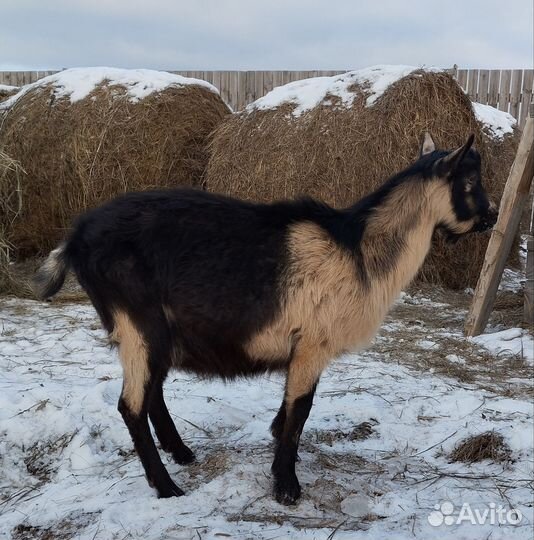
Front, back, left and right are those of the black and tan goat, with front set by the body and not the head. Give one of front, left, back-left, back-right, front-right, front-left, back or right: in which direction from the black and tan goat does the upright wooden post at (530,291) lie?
front-left

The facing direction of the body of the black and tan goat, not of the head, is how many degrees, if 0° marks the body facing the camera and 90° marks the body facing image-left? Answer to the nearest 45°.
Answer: approximately 270°

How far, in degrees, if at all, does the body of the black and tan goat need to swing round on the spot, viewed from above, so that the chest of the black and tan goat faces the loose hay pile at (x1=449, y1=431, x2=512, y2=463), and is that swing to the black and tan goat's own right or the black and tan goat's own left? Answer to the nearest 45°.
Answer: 0° — it already faces it

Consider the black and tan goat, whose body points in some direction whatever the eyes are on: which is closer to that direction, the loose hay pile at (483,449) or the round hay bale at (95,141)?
the loose hay pile

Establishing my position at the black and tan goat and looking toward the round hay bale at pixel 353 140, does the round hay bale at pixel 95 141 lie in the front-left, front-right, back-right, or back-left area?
front-left

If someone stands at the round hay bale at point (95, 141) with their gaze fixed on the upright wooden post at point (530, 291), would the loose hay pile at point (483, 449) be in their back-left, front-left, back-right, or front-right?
front-right

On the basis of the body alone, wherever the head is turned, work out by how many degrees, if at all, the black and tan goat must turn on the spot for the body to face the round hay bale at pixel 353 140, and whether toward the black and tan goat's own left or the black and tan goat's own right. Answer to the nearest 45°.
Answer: approximately 90° to the black and tan goat's own left

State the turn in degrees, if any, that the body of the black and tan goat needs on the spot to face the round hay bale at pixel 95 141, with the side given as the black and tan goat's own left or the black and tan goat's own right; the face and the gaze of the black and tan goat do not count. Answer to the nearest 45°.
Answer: approximately 90° to the black and tan goat's own left

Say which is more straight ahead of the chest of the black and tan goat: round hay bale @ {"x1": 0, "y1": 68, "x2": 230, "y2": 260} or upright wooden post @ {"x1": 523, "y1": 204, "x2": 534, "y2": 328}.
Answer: the upright wooden post

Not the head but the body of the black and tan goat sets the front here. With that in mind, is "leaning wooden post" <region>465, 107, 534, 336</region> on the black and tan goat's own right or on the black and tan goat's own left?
on the black and tan goat's own left

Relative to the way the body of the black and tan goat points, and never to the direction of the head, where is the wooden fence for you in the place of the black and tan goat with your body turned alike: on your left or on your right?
on your left
